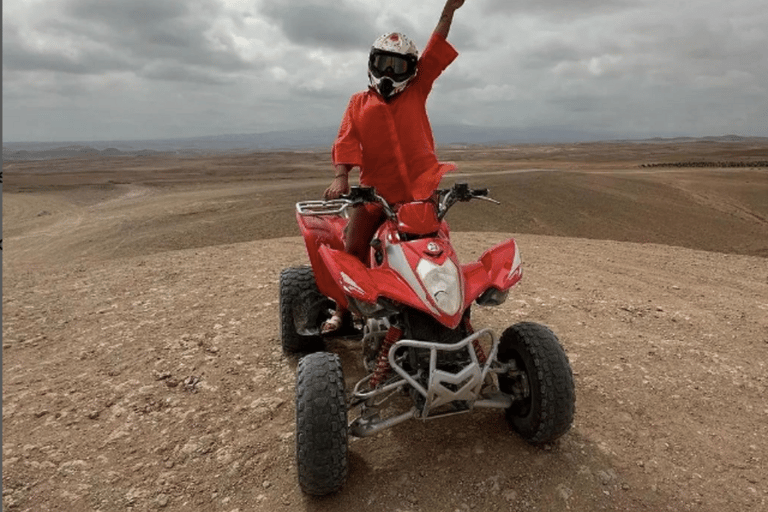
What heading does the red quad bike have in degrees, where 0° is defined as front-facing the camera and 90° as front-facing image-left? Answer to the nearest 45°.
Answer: approximately 315°
